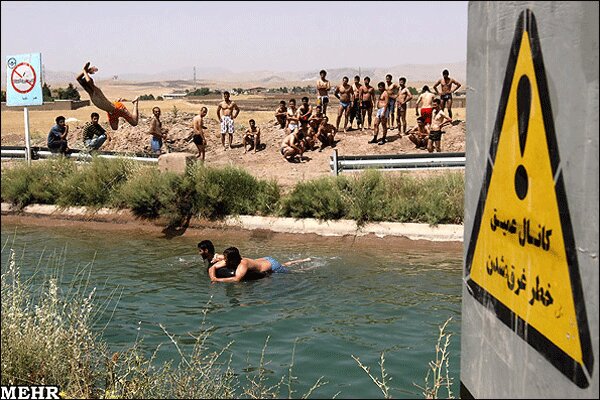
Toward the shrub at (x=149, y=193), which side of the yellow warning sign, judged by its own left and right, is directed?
right

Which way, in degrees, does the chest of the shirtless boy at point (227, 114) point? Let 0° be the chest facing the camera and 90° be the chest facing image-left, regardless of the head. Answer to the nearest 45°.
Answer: approximately 0°

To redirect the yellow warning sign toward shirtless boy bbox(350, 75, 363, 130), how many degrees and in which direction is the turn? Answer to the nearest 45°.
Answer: approximately 135° to its right

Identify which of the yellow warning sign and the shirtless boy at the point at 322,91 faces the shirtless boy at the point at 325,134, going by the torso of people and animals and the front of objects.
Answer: the shirtless boy at the point at 322,91

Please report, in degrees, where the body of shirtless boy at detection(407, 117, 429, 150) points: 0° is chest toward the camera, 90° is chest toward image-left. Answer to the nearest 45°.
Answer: approximately 45°

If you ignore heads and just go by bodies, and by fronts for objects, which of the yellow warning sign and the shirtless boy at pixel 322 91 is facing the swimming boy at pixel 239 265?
the shirtless boy
